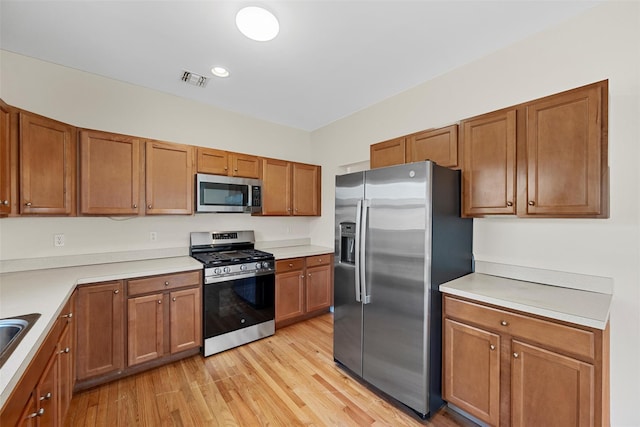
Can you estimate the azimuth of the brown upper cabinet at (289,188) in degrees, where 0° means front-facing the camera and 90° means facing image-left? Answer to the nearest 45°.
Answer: approximately 315°

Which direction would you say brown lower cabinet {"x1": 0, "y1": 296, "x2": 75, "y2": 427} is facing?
to the viewer's right

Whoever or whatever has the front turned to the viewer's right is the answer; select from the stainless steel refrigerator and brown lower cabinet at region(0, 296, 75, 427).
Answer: the brown lower cabinet

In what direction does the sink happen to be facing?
to the viewer's right

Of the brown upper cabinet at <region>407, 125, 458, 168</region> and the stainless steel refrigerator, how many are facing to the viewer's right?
0

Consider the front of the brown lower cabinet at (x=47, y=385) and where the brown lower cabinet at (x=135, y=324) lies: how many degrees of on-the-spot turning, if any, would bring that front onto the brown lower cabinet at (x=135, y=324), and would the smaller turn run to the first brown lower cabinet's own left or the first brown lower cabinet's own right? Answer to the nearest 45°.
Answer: approximately 45° to the first brown lower cabinet's own left

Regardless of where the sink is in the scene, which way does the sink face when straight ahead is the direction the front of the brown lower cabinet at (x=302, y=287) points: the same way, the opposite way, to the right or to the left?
to the left

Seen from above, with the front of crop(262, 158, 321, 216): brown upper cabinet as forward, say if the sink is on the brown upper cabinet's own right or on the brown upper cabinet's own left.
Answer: on the brown upper cabinet's own right

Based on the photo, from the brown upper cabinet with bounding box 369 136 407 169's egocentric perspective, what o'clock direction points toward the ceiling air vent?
The ceiling air vent is roughly at 1 o'clock from the brown upper cabinet.
